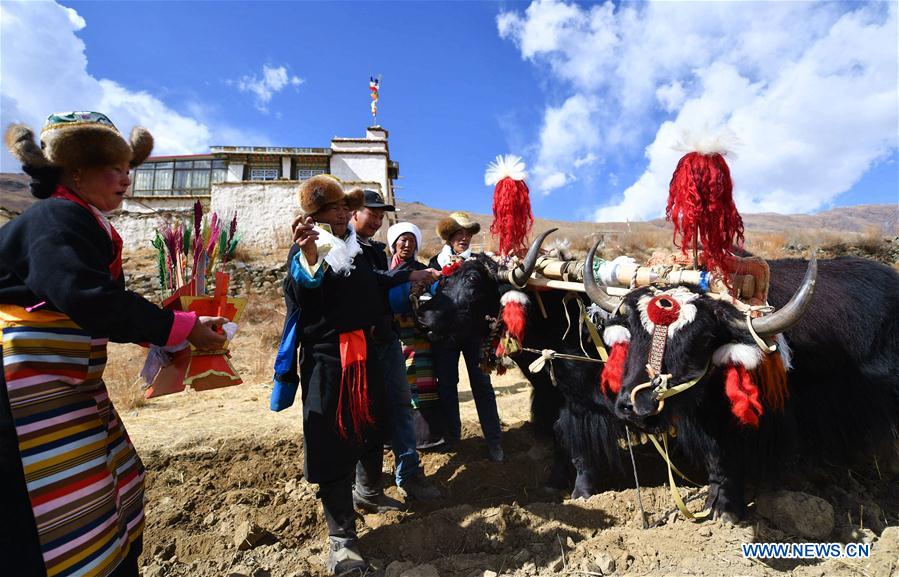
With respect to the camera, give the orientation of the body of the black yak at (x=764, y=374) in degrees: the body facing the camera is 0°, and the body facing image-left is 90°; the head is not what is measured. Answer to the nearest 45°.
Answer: approximately 45°

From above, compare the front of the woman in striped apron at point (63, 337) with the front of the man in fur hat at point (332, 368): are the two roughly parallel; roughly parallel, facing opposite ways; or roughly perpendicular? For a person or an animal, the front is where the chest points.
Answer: roughly perpendicular

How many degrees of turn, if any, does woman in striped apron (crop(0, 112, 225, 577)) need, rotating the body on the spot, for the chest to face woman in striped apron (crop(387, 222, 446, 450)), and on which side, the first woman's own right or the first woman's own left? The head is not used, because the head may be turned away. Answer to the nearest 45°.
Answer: approximately 45° to the first woman's own left

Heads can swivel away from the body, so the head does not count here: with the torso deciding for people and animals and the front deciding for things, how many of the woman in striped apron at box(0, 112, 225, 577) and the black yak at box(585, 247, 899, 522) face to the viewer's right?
1

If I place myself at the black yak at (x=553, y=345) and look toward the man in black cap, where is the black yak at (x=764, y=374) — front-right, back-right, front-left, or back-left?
back-left

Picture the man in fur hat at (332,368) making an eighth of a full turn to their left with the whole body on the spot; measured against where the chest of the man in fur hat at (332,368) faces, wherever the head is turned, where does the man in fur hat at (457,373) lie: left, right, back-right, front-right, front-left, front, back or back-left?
front-left

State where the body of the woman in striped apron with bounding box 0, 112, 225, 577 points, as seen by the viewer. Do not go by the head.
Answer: to the viewer's right

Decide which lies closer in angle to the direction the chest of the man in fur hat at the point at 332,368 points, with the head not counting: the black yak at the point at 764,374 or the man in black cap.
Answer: the black yak
